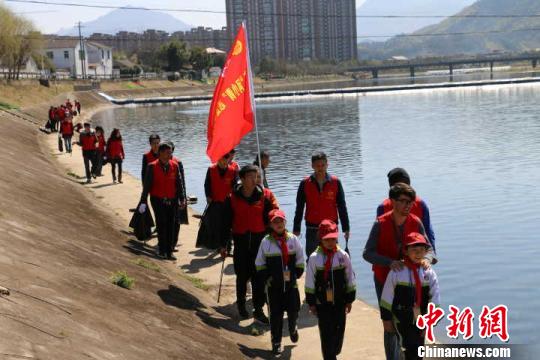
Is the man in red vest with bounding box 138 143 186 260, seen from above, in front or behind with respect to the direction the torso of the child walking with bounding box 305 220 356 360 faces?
behind

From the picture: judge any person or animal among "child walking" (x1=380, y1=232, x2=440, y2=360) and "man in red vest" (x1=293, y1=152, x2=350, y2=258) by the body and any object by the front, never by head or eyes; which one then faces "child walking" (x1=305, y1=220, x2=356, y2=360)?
the man in red vest

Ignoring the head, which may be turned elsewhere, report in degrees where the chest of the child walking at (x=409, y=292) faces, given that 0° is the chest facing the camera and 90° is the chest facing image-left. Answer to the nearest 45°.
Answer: approximately 315°

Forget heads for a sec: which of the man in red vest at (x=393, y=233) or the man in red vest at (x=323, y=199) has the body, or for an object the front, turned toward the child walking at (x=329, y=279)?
the man in red vest at (x=323, y=199)

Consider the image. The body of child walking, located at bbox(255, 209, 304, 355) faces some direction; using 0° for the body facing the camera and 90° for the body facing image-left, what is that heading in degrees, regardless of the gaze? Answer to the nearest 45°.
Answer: approximately 0°

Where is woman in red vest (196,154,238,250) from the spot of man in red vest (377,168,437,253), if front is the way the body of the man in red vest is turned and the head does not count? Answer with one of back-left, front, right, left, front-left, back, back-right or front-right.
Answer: back-right
